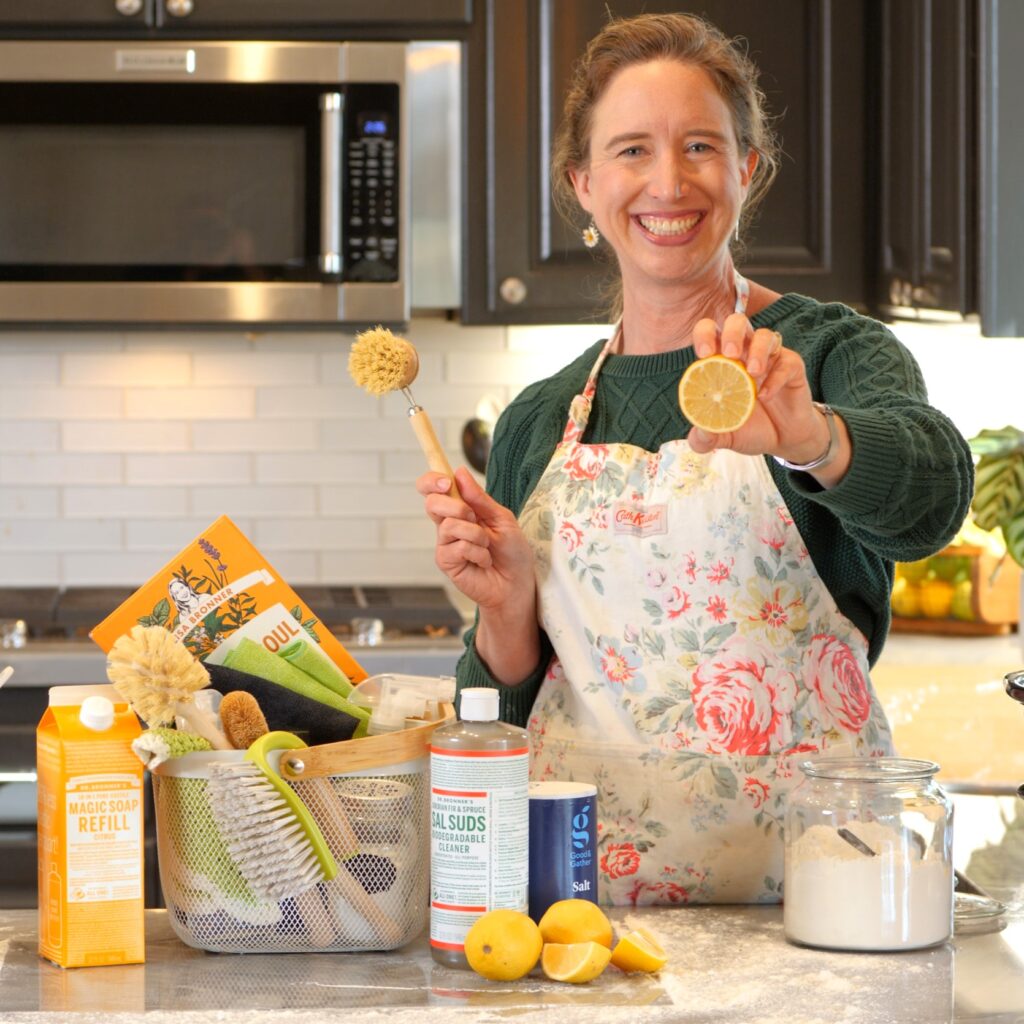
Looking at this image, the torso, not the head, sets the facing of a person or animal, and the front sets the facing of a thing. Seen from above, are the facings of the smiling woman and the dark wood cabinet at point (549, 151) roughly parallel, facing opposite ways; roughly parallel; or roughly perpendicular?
roughly parallel

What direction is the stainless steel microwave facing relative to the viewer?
toward the camera

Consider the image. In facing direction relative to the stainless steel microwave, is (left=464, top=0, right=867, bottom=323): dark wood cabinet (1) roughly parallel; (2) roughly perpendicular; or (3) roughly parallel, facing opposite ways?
roughly parallel

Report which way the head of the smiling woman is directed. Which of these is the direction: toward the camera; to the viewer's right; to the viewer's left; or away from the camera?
toward the camera

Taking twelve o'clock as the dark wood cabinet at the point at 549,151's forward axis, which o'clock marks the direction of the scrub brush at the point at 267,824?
The scrub brush is roughly at 12 o'clock from the dark wood cabinet.

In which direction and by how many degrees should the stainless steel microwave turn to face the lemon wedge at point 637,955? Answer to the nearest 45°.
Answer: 0° — it already faces it

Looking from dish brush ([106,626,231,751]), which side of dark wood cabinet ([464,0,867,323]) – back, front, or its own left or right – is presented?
front

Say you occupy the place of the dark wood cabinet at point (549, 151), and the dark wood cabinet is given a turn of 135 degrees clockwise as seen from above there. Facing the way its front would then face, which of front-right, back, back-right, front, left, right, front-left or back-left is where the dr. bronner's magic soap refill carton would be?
back-left

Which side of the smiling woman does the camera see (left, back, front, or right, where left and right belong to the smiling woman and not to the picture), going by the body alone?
front

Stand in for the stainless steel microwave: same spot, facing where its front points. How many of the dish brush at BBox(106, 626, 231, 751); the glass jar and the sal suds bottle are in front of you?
3

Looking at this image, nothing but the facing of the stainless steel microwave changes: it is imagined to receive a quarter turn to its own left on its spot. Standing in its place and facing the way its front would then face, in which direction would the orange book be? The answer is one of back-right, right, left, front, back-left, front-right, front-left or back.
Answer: right

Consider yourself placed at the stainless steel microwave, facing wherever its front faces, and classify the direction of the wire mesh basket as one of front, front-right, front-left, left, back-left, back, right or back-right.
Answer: front
